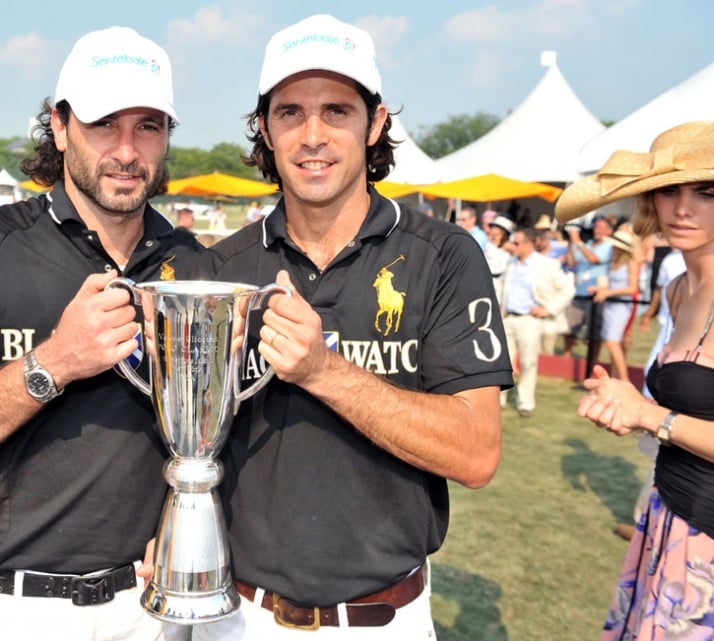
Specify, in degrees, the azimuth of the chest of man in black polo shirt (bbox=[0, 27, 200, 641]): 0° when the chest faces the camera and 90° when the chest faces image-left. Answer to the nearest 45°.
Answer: approximately 315°

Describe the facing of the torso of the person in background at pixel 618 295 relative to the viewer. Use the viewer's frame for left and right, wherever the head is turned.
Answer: facing the viewer and to the left of the viewer

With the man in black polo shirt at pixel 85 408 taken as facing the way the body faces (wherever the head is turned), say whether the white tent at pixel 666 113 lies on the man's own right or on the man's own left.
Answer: on the man's own left

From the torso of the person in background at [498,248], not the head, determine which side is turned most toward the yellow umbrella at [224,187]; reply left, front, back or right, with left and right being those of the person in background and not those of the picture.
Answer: right

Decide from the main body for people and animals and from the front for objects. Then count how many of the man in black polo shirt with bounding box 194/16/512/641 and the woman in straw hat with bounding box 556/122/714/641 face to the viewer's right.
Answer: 0

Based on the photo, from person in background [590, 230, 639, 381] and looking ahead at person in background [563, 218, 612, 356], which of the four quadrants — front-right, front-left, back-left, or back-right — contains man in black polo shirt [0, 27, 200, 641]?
back-left

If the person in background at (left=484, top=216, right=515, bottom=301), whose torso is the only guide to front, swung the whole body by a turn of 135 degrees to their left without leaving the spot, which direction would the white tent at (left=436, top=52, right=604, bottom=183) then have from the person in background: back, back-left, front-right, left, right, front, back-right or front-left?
left

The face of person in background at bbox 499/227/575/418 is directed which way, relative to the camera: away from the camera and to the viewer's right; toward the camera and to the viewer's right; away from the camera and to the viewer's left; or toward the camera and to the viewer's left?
toward the camera and to the viewer's left

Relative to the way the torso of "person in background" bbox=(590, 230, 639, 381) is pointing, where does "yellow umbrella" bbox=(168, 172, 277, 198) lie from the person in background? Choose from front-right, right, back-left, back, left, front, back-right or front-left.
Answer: right

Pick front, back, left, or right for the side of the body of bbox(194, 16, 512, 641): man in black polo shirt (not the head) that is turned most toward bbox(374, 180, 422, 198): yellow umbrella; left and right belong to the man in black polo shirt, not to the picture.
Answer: back

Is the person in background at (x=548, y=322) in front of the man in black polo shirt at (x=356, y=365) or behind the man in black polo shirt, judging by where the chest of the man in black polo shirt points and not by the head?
behind

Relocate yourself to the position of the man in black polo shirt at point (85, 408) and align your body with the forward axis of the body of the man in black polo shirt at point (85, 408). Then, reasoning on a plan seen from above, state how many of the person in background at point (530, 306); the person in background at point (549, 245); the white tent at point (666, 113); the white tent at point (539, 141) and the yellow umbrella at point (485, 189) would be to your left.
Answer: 5

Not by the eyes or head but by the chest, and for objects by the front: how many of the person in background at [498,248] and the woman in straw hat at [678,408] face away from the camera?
0
